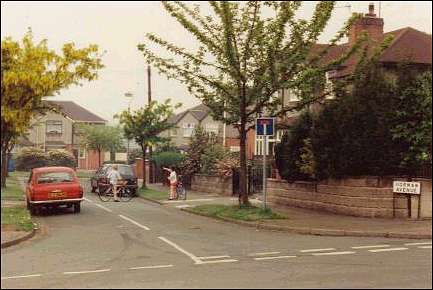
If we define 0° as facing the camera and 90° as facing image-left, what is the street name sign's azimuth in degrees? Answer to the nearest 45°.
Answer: approximately 0°

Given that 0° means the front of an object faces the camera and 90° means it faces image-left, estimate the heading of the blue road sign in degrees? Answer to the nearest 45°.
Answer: approximately 0°

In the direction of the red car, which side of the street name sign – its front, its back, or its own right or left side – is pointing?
right
